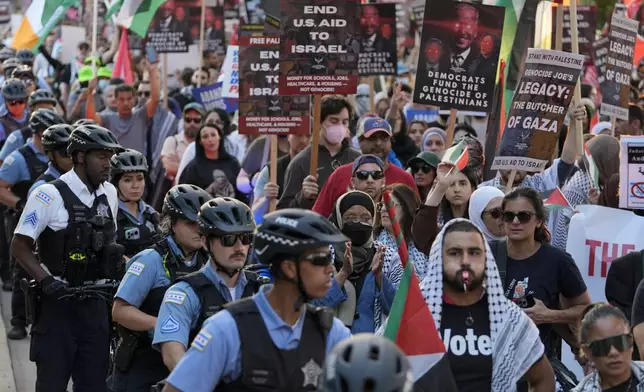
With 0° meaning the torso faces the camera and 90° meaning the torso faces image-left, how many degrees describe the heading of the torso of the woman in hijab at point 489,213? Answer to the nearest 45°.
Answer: approximately 315°

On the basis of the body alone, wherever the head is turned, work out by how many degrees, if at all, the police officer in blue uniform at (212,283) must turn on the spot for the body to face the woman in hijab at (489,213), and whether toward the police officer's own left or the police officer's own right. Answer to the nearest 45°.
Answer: approximately 90° to the police officer's own left

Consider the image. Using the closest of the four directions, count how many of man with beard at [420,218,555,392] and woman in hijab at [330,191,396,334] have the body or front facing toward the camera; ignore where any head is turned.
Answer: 2

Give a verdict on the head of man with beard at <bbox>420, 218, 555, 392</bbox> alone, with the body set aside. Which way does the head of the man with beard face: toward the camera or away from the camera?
toward the camera

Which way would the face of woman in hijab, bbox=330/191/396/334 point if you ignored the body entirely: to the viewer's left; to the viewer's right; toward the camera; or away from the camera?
toward the camera

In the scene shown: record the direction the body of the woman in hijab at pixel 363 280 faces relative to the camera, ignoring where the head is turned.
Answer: toward the camera

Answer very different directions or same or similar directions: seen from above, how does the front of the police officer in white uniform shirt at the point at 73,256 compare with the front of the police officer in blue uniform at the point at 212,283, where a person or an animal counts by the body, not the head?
same or similar directions

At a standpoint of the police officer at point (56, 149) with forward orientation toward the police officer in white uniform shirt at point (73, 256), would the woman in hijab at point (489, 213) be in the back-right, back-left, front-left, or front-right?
front-left

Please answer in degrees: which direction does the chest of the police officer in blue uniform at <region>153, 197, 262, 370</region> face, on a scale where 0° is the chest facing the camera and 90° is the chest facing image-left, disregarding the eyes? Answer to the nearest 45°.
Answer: approximately 315°

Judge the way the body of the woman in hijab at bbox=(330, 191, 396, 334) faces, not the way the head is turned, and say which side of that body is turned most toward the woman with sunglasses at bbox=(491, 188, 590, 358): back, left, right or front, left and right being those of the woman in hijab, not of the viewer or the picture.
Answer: left

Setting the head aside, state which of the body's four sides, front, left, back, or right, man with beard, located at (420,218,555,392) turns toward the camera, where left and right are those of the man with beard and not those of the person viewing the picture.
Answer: front
